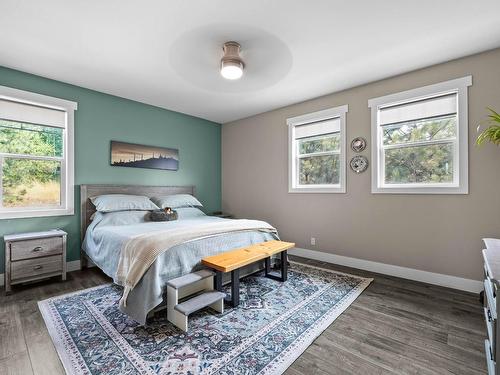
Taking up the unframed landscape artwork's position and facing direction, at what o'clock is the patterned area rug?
The patterned area rug is roughly at 1 o'clock from the unframed landscape artwork.

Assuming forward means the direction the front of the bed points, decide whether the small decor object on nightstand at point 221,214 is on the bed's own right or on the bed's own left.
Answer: on the bed's own left

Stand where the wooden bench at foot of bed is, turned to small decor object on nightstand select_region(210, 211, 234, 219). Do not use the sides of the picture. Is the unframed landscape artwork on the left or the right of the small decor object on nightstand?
left

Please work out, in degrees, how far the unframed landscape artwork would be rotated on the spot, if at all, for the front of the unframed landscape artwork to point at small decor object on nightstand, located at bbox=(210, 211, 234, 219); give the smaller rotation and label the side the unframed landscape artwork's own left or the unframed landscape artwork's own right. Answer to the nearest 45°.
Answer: approximately 45° to the unframed landscape artwork's own left

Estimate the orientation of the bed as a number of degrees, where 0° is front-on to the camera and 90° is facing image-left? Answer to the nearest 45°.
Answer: approximately 315°

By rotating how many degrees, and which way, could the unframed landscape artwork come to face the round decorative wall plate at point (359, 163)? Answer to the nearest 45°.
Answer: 0° — it already faces it
